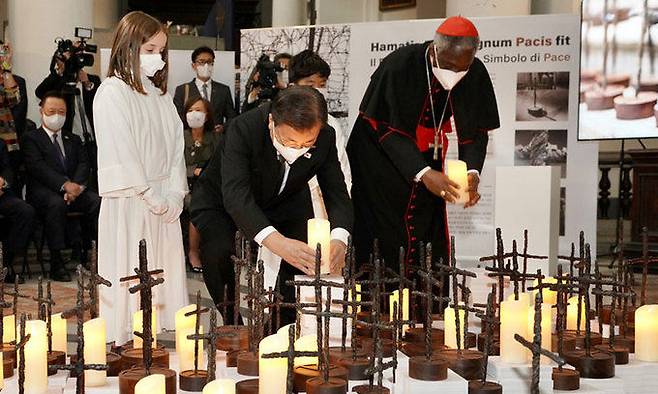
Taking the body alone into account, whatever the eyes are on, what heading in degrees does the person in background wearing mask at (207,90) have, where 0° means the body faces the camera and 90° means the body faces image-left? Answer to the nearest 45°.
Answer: approximately 0°

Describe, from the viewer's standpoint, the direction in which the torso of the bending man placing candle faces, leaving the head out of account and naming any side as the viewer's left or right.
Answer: facing the viewer and to the right of the viewer

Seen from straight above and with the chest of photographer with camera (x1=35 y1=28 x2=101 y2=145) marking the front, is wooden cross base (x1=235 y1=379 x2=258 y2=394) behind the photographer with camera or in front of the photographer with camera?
in front

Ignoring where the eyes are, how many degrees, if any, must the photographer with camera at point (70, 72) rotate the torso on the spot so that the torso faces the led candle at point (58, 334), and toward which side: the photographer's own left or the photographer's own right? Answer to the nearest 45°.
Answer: approximately 45° to the photographer's own right

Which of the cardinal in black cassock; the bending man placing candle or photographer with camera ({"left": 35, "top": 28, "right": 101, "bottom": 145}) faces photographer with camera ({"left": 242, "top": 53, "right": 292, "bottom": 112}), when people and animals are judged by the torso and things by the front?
photographer with camera ({"left": 35, "top": 28, "right": 101, "bottom": 145})

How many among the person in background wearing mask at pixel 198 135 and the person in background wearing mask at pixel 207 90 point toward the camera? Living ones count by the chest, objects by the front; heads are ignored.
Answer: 2

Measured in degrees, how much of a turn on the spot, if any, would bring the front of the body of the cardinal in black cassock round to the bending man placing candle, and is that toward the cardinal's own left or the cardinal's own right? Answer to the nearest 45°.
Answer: approximately 90° to the cardinal's own right

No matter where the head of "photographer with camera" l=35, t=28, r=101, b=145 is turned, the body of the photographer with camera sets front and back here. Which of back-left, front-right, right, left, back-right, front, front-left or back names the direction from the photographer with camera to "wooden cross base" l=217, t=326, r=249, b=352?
front-right

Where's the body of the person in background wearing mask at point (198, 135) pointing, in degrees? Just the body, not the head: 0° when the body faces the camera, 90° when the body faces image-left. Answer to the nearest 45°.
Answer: approximately 0°

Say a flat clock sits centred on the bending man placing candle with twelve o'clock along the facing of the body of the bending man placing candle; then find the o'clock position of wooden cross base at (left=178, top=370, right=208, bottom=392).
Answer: The wooden cross base is roughly at 2 o'clock from the bending man placing candle.
